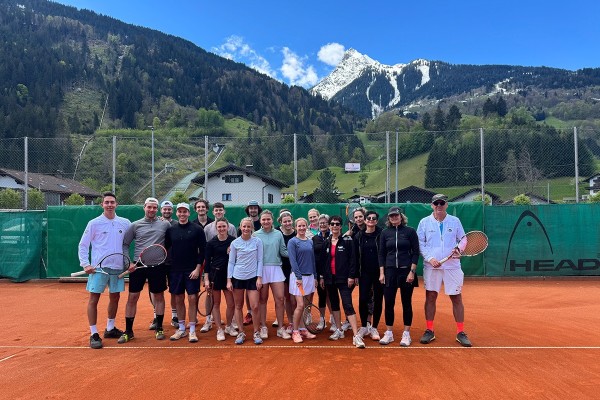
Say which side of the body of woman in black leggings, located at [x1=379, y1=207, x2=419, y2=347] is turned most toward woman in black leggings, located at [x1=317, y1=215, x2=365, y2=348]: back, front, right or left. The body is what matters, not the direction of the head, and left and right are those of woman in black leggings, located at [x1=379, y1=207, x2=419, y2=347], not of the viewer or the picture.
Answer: right

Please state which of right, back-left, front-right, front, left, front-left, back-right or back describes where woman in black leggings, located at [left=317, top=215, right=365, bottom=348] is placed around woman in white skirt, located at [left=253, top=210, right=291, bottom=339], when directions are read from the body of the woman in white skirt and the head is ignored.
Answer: left

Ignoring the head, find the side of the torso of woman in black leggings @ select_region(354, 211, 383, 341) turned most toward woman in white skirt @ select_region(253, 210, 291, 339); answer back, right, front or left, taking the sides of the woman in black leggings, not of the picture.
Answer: right

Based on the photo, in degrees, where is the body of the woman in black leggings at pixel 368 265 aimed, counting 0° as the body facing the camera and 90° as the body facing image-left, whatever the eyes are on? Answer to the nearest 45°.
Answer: approximately 0°

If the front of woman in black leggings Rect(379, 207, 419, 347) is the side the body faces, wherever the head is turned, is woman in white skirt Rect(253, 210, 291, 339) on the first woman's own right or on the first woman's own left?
on the first woman's own right

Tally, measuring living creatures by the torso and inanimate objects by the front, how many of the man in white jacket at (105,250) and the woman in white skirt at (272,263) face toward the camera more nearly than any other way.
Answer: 2

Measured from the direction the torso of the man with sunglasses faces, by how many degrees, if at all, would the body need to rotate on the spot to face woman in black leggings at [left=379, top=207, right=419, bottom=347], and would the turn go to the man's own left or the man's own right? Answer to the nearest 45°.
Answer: approximately 45° to the man's own right

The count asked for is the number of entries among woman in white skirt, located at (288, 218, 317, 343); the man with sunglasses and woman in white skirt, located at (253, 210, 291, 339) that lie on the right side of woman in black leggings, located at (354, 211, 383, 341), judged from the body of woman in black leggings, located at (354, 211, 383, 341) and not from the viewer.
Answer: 2

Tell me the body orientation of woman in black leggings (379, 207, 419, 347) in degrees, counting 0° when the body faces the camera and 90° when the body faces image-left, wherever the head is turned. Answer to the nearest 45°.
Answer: approximately 0°
